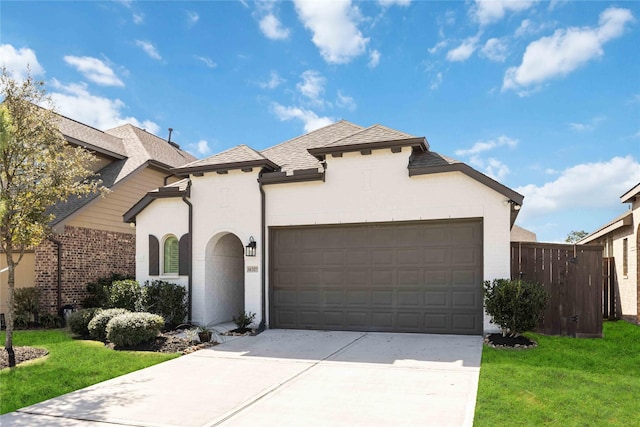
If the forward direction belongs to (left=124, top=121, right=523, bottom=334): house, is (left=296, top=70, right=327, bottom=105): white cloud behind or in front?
behind

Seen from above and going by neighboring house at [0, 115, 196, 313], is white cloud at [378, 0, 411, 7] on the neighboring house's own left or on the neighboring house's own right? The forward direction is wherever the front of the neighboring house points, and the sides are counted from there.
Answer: on the neighboring house's own left

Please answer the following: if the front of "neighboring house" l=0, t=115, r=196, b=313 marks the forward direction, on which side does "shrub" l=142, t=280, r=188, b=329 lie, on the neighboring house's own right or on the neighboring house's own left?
on the neighboring house's own left

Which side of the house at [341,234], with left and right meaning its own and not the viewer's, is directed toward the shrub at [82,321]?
right

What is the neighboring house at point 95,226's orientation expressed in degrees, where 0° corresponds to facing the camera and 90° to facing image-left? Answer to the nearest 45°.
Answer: approximately 45°

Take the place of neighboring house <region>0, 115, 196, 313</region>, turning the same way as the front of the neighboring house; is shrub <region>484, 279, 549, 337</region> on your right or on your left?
on your left
